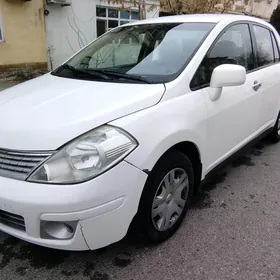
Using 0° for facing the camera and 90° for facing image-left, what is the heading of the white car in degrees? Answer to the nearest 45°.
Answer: approximately 45°
